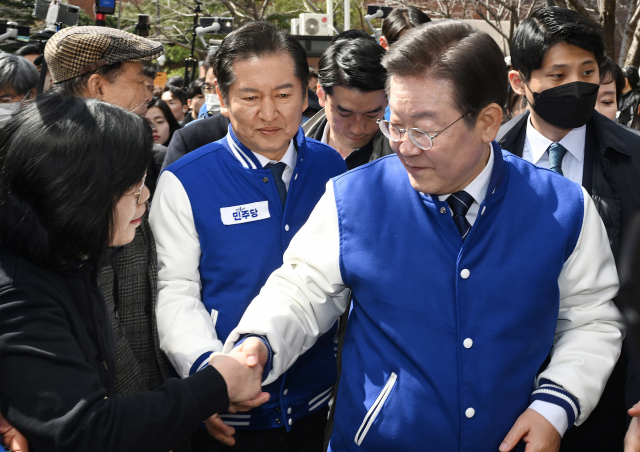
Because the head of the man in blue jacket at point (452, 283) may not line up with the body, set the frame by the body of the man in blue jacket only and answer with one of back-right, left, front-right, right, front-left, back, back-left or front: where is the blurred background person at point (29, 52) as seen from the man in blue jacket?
back-right

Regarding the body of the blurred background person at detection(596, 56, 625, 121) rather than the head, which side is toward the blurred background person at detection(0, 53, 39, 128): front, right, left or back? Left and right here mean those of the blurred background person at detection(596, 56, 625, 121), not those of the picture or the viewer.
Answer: right

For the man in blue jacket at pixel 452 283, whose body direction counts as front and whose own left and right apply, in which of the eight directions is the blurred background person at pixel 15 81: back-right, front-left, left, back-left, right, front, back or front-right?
back-right

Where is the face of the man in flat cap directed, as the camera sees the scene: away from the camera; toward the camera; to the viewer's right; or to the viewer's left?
to the viewer's right

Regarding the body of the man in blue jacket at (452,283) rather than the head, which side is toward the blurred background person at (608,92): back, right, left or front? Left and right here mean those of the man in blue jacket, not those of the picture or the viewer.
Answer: back

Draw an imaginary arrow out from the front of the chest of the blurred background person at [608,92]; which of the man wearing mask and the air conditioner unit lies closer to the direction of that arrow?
the man wearing mask

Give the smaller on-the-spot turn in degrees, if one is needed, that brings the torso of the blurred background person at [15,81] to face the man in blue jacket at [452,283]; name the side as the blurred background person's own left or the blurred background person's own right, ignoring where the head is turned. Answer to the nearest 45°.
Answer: approximately 45° to the blurred background person's own left

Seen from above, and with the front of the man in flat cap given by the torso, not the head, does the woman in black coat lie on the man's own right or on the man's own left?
on the man's own right

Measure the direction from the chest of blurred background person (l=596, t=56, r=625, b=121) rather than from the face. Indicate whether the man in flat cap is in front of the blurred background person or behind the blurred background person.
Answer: in front

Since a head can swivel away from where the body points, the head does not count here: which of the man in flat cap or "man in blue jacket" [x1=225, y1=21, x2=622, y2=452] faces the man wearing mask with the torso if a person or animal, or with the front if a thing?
the man in flat cap

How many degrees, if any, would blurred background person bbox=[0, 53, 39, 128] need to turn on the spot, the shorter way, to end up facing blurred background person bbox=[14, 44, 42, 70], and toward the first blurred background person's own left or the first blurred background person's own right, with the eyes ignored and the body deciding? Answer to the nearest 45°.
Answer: approximately 135° to the first blurred background person's own right
